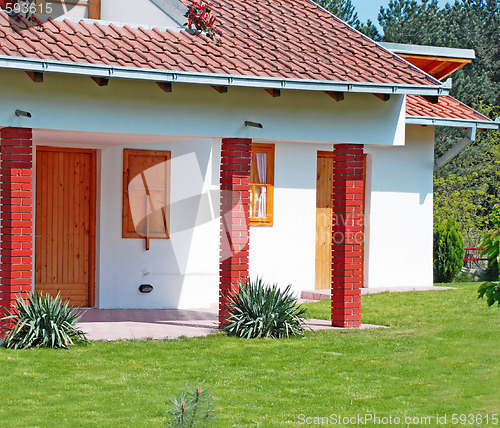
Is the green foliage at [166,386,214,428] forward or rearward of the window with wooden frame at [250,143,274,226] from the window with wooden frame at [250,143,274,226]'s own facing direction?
forward

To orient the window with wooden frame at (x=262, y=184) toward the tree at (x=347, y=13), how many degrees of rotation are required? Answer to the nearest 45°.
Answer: approximately 180°

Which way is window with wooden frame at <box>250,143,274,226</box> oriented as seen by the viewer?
toward the camera

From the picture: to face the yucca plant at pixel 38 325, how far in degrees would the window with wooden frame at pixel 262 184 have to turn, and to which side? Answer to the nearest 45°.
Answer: approximately 45° to its right

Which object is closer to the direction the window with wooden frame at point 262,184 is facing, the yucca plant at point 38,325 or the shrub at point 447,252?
the yucca plant

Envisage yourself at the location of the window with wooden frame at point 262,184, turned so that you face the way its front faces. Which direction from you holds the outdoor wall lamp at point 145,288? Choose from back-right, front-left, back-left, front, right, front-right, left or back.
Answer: front-right

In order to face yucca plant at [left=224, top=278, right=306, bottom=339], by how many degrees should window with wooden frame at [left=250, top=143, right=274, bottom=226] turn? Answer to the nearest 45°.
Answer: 0° — it already faces it
